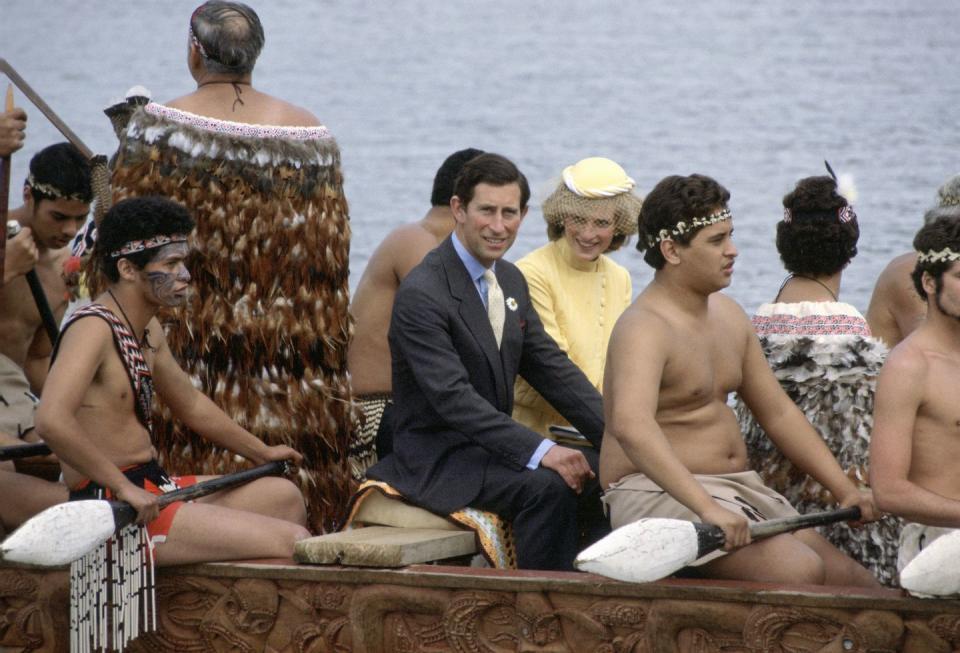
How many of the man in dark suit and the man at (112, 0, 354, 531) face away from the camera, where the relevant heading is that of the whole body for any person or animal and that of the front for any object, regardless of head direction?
1

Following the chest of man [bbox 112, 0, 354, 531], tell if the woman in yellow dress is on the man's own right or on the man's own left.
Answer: on the man's own right

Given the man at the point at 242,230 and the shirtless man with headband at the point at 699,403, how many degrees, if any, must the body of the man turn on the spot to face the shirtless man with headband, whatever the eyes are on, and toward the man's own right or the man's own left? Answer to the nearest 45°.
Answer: approximately 135° to the man's own right

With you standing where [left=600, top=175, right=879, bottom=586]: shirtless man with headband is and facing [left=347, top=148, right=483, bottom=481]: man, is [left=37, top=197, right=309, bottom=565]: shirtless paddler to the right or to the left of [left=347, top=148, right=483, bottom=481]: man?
left

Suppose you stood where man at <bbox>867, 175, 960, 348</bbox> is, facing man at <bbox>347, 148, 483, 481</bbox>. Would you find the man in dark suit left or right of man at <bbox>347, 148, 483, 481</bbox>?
left

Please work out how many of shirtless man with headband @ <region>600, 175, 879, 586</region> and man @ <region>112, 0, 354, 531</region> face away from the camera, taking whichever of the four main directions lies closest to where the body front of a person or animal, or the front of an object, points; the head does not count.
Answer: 1

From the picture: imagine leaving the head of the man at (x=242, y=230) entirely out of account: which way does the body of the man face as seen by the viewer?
away from the camera

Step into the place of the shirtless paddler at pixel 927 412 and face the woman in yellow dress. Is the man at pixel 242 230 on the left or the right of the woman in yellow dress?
left

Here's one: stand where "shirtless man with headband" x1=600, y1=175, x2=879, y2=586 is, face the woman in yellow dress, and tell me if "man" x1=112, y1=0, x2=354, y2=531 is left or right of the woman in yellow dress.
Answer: left
